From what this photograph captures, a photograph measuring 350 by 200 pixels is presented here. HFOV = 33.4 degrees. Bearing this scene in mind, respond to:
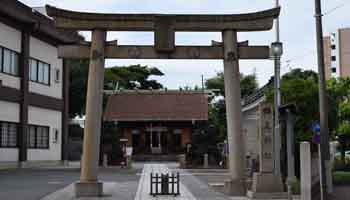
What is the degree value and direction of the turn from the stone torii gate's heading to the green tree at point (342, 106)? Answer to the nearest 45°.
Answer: approximately 135° to its left

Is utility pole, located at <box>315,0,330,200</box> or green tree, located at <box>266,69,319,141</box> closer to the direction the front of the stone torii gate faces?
the utility pole

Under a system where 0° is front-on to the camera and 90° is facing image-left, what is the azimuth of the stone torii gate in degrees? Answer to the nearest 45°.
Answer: approximately 0°

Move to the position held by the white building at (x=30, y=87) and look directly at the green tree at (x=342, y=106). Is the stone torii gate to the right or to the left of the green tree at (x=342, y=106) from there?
right

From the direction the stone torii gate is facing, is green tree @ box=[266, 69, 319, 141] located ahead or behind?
behind

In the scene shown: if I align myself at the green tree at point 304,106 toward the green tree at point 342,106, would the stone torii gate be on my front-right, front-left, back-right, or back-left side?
back-left

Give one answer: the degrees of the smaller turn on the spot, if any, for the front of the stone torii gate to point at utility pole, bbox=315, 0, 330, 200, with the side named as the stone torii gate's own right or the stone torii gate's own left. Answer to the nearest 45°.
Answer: approximately 90° to the stone torii gate's own left

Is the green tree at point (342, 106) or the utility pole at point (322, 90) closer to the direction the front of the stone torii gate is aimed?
the utility pole
